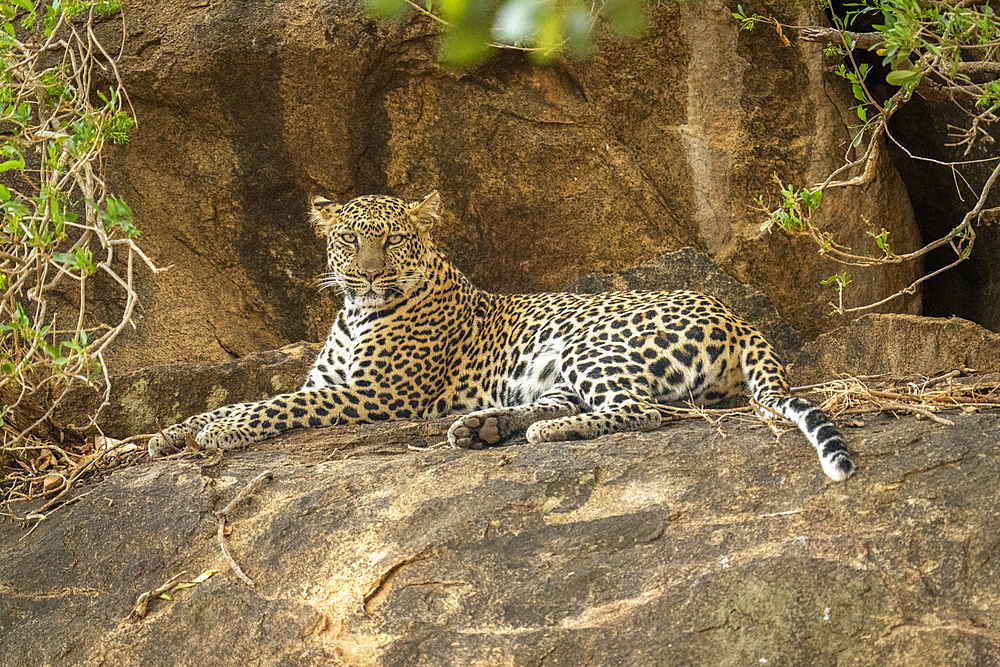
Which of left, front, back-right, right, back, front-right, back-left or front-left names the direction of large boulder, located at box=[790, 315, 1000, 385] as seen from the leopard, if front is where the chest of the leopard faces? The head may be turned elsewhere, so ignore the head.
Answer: back

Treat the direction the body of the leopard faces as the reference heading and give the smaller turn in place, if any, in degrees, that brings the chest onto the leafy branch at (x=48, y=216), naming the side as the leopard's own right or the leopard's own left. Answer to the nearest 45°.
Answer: approximately 45° to the leopard's own left

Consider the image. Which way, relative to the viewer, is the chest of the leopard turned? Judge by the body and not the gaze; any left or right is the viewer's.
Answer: facing to the left of the viewer

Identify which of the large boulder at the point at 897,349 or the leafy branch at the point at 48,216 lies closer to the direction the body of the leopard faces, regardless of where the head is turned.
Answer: the leafy branch

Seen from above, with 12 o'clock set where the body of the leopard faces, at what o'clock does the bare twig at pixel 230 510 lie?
The bare twig is roughly at 10 o'clock from the leopard.
